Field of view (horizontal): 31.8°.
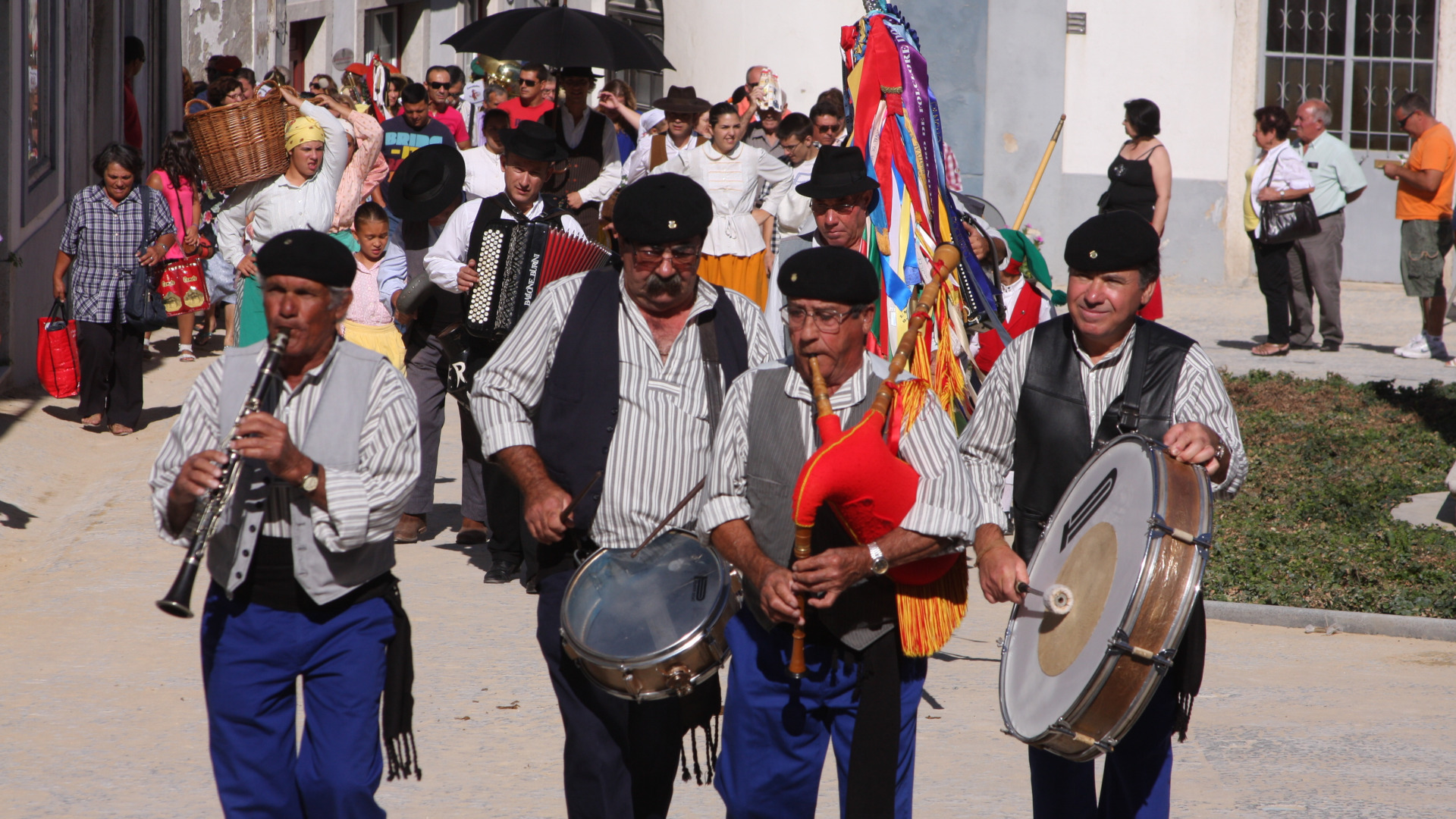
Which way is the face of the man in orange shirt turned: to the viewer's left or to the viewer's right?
to the viewer's left

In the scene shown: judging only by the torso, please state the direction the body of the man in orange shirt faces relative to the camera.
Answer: to the viewer's left

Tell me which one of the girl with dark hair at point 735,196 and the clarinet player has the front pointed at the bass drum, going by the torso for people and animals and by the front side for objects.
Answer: the girl with dark hair

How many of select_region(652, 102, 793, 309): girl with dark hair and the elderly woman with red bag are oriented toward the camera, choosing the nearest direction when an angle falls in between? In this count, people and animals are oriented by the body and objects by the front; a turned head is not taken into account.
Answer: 2

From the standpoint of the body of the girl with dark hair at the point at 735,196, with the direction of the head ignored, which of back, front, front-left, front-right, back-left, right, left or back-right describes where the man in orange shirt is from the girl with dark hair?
back-left

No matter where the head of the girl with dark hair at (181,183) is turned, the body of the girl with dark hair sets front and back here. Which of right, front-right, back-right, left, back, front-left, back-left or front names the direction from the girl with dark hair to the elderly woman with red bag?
front-right

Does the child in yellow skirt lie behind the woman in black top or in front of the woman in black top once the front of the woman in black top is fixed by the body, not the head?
in front

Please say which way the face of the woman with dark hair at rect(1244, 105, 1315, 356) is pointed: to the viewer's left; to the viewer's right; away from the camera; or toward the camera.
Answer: to the viewer's left
